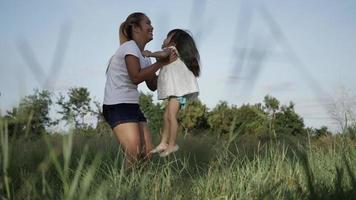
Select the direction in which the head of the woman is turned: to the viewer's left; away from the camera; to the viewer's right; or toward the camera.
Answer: to the viewer's right

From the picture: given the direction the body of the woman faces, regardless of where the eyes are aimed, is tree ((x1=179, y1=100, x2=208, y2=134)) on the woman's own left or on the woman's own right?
on the woman's own left

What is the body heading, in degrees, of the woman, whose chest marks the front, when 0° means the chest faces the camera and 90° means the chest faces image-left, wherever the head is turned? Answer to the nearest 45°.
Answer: approximately 270°
